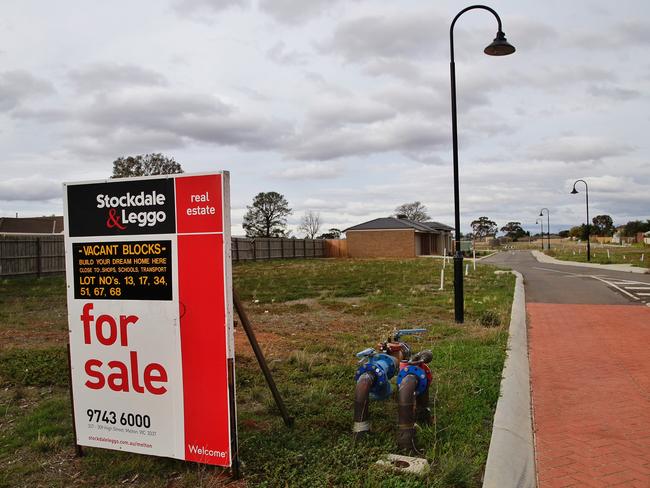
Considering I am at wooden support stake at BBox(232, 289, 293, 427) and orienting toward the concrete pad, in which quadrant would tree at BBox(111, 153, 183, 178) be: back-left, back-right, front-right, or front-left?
back-left

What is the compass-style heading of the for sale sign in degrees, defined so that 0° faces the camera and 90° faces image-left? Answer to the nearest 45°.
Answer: approximately 45°

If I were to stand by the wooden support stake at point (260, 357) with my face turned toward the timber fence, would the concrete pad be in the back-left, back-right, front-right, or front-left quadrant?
back-right

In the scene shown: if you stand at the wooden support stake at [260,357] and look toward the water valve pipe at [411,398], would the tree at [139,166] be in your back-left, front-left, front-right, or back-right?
back-left

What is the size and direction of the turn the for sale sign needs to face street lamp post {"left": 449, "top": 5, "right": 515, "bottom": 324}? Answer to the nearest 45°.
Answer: approximately 180°

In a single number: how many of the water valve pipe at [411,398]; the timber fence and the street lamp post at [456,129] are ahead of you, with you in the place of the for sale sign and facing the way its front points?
0

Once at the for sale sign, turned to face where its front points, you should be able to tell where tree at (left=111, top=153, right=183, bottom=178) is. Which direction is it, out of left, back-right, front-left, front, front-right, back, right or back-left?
back-right

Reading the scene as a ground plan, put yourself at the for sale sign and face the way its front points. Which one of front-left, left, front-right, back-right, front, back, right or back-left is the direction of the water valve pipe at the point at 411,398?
back-left

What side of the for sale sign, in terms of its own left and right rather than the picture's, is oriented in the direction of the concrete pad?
left

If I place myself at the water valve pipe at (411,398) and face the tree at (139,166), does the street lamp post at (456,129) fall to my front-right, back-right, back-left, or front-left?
front-right
